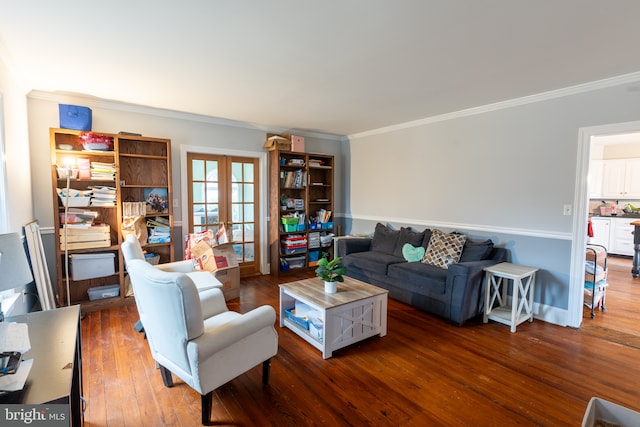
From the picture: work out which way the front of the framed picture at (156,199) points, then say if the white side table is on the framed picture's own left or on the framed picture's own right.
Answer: on the framed picture's own left

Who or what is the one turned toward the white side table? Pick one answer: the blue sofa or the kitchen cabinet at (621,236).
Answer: the kitchen cabinet

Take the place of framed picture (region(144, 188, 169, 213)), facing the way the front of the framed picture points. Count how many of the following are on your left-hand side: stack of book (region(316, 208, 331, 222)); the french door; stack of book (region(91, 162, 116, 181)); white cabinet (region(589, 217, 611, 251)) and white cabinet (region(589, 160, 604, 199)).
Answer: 4

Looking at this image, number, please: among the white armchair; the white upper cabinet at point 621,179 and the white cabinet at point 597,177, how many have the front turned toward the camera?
2

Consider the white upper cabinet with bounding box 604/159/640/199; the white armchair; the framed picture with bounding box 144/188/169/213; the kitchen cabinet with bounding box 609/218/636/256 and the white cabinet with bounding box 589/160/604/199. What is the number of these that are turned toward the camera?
4

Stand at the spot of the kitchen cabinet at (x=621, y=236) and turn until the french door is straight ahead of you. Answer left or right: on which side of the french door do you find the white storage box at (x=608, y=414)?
left

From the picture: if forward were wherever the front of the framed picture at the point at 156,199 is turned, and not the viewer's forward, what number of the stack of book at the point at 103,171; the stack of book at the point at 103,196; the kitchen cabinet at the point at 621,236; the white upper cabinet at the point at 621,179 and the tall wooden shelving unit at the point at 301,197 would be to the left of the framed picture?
3

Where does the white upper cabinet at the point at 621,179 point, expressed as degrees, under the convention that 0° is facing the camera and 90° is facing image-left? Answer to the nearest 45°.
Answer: approximately 0°

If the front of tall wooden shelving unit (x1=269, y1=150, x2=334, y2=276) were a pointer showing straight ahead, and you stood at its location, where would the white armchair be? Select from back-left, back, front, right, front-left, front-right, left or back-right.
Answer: front-right

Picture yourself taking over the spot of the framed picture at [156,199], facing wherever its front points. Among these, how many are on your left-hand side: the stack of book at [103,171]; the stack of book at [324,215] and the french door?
2

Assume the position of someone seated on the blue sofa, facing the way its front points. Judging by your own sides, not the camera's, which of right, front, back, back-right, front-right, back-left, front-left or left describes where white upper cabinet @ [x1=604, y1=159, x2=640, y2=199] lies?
back

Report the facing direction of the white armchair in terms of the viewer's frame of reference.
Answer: facing away from the viewer and to the right of the viewer
